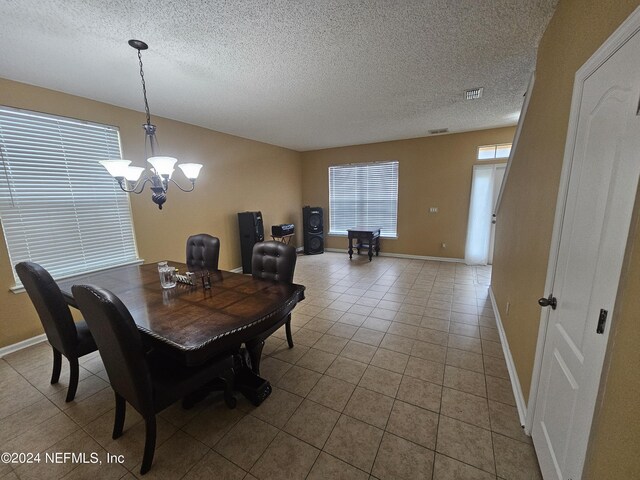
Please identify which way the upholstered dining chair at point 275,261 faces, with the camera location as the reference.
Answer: facing the viewer and to the left of the viewer

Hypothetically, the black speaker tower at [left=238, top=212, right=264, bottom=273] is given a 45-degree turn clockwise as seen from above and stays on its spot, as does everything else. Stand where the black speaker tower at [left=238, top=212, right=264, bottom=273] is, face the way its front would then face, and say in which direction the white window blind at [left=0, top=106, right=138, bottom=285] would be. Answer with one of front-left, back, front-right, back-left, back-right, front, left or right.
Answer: front-right

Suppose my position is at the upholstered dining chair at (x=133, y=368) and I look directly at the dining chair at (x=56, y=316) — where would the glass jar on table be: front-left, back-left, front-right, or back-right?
front-right

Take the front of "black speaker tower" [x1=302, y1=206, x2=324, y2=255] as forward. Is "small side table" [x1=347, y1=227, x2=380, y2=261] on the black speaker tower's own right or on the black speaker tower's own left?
on the black speaker tower's own left

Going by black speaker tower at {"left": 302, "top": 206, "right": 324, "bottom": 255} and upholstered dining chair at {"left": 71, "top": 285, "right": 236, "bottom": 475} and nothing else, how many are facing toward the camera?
1

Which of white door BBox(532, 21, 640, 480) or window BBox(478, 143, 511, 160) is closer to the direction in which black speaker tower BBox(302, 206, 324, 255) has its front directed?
the white door

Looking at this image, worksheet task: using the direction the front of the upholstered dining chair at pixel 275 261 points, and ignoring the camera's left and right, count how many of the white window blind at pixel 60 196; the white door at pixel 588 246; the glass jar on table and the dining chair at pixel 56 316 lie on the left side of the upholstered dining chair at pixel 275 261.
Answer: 1

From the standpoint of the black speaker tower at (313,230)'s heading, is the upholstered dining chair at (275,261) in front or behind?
in front

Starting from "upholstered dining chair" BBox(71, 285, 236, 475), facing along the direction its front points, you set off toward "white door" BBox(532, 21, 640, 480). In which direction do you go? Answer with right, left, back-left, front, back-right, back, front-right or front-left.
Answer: right

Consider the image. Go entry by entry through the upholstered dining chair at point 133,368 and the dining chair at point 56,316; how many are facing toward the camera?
0

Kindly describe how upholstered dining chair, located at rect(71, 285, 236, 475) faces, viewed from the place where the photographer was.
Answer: facing away from the viewer and to the right of the viewer

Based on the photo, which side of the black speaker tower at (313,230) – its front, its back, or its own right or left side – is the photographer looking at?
front

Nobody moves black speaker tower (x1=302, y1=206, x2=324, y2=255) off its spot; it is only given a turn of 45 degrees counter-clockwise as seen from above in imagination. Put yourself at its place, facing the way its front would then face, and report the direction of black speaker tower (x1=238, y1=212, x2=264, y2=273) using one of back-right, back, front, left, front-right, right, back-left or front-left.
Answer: right

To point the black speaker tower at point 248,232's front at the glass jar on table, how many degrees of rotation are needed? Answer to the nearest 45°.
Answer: approximately 45° to its right

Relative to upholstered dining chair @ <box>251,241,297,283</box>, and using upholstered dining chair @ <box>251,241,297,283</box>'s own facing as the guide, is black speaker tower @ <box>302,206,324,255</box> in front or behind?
behind

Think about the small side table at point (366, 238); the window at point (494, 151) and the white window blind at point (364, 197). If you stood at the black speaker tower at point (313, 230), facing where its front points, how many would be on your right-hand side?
0

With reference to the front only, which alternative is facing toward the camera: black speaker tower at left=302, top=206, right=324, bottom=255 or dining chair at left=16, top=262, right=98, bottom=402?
the black speaker tower

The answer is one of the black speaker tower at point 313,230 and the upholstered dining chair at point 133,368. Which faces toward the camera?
the black speaker tower

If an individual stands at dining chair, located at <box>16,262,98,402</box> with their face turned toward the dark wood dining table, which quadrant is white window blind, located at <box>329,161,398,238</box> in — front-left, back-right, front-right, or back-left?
front-left

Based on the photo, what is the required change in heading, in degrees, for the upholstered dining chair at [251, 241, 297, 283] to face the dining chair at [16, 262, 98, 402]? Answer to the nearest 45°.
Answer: approximately 45° to its right
